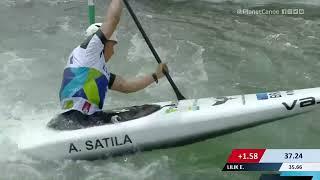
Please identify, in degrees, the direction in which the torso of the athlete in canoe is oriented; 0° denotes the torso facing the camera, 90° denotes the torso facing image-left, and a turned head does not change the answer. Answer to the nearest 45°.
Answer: approximately 225°
